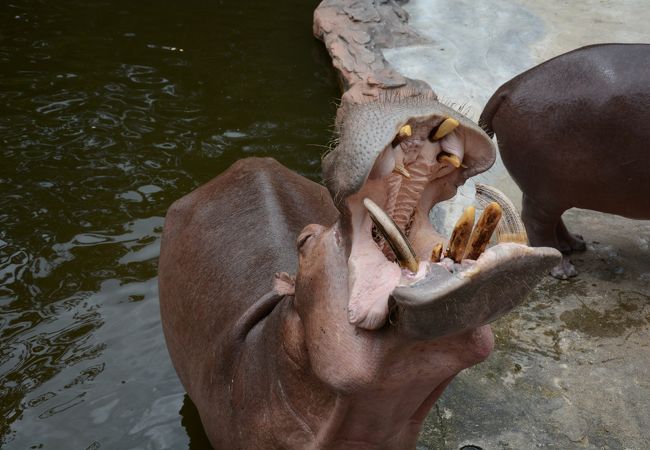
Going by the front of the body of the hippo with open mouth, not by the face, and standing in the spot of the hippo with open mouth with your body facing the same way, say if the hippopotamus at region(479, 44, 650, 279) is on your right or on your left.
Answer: on your left

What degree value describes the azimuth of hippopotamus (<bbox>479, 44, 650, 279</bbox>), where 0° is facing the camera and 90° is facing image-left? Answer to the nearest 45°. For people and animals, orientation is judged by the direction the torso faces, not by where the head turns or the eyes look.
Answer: approximately 270°

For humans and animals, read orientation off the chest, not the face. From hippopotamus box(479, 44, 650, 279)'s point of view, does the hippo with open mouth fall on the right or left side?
on its right

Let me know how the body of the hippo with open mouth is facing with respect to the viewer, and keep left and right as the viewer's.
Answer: facing the viewer and to the right of the viewer

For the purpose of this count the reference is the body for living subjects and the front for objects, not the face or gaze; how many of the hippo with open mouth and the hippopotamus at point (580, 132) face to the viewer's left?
0
